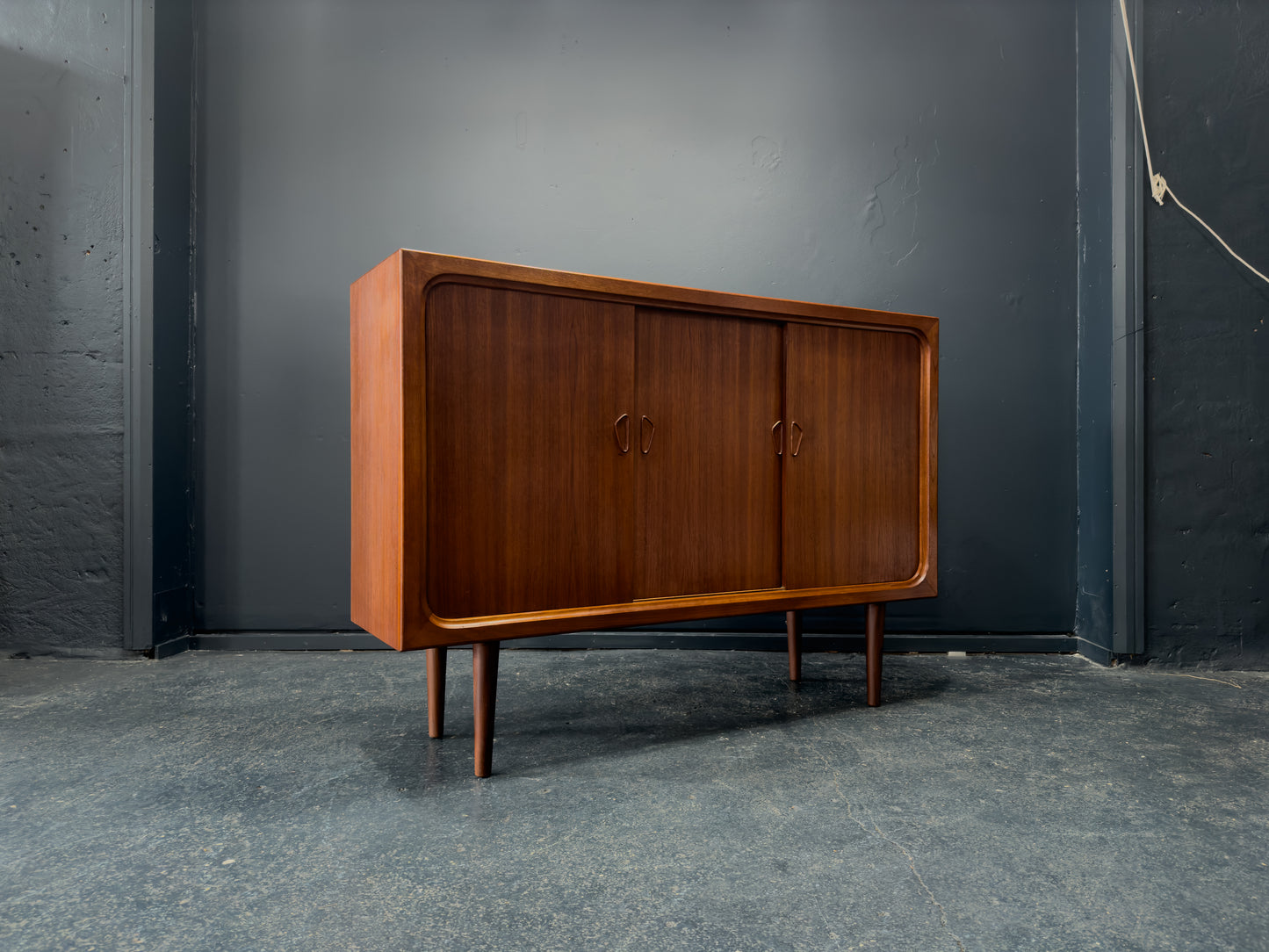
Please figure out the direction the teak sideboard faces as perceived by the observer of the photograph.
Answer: facing the viewer and to the right of the viewer

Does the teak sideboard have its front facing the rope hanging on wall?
no
